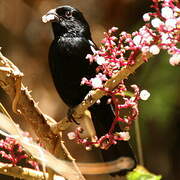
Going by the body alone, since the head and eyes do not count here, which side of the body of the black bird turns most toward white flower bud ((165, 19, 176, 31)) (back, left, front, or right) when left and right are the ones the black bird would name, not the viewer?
left

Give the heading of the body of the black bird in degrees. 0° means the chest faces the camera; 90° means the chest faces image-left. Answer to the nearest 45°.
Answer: approximately 90°

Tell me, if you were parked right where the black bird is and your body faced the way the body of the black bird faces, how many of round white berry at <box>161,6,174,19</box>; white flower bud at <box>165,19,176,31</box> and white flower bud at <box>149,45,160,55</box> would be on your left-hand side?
3

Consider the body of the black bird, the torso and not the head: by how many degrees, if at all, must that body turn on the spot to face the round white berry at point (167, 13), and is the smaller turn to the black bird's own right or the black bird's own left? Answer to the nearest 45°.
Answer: approximately 90° to the black bird's own left

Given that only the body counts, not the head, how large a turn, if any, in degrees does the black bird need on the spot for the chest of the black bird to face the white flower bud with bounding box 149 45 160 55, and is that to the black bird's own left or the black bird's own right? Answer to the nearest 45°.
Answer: approximately 90° to the black bird's own left

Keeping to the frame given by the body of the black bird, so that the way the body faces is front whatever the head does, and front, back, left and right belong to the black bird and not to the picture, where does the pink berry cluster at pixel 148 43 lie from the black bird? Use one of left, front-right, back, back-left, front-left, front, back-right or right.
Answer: left
